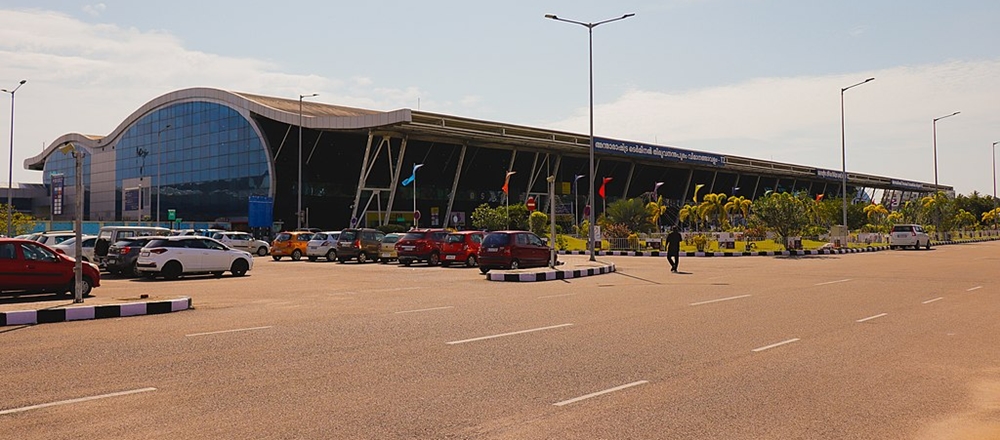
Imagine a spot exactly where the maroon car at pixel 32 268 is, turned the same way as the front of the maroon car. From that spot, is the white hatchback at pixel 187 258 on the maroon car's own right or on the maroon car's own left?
on the maroon car's own left

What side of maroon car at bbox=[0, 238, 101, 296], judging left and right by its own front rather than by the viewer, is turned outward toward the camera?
right

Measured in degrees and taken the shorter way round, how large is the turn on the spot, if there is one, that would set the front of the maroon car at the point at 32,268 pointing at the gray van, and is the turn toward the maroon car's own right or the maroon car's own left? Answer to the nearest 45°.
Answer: approximately 90° to the maroon car's own left

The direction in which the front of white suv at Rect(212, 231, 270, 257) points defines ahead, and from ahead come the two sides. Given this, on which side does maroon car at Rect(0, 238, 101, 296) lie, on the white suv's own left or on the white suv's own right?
on the white suv's own right
